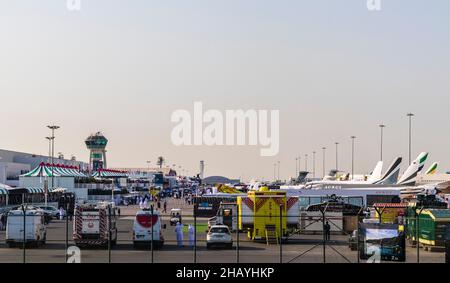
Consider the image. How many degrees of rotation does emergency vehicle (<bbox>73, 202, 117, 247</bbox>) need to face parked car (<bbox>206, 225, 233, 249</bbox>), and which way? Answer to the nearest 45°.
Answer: approximately 90° to its right

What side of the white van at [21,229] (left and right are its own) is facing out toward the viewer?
back

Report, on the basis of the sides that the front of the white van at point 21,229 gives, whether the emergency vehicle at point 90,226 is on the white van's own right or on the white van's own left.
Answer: on the white van's own right

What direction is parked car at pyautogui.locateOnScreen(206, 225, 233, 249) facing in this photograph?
away from the camera

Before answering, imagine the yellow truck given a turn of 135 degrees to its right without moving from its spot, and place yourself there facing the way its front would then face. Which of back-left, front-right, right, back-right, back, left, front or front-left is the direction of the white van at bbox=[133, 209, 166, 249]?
right

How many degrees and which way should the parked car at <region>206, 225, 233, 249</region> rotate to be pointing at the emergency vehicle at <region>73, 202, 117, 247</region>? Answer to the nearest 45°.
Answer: approximately 90° to its left

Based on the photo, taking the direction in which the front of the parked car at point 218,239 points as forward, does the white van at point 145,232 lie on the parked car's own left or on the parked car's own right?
on the parked car's own left

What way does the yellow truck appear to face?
away from the camera

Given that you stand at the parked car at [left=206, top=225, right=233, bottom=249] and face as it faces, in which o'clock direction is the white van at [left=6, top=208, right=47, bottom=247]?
The white van is roughly at 9 o'clock from the parked car.

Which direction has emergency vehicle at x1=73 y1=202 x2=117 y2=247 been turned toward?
away from the camera
